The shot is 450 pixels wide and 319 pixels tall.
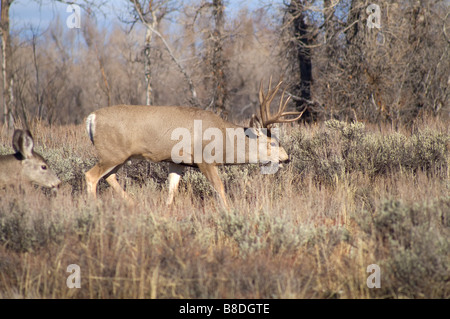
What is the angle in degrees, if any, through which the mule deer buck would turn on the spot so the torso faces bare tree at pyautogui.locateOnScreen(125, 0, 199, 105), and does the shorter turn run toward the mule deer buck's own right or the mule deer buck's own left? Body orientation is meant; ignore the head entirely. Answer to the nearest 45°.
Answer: approximately 90° to the mule deer buck's own left

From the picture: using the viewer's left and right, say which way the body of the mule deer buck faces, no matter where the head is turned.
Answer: facing to the right of the viewer

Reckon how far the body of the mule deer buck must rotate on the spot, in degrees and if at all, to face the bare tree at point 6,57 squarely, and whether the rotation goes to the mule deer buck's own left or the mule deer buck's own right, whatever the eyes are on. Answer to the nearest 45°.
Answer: approximately 135° to the mule deer buck's own left
